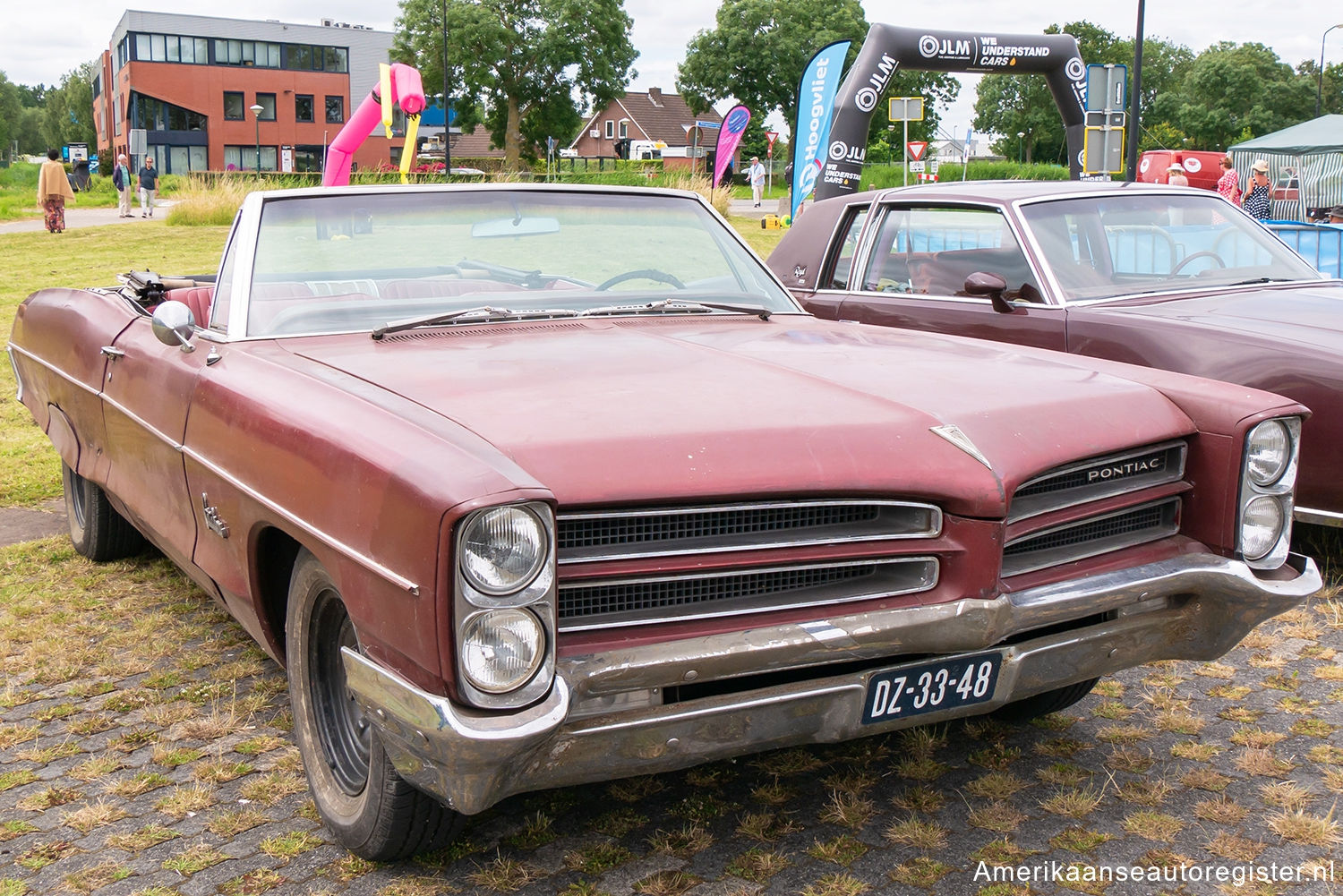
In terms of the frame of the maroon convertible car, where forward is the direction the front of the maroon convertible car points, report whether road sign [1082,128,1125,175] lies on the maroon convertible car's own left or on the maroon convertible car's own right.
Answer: on the maroon convertible car's own left

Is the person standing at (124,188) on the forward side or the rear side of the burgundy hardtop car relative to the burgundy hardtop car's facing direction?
on the rear side

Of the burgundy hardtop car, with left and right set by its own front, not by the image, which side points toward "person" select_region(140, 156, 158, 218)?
back

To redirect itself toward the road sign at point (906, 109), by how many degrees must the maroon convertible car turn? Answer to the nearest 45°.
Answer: approximately 135° to its left
